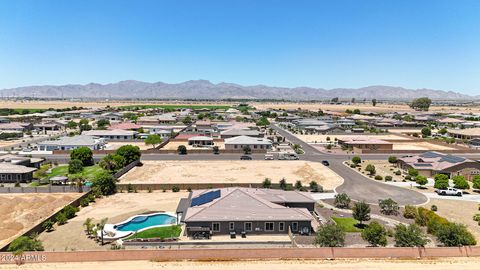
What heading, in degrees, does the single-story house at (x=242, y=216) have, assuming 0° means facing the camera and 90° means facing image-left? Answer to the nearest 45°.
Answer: approximately 270°

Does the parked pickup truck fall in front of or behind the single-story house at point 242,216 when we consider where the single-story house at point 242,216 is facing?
in front

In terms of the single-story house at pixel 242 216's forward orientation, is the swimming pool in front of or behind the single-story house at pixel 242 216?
behind

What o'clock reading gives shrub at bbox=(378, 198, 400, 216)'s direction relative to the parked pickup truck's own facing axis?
The shrub is roughly at 4 o'clock from the parked pickup truck.

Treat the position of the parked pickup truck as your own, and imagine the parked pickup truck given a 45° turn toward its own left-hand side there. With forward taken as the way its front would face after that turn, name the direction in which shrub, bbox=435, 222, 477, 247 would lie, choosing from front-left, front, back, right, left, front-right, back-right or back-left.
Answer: back-right

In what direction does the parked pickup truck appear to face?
to the viewer's right

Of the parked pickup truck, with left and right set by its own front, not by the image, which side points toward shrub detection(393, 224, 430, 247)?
right

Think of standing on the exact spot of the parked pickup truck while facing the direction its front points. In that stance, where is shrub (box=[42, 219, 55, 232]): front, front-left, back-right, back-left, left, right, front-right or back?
back-right

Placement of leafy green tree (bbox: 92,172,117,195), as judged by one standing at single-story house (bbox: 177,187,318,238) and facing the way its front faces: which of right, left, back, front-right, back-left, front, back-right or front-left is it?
back-left

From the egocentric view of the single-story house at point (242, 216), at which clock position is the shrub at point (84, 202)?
The shrub is roughly at 7 o'clock from the single-story house.
